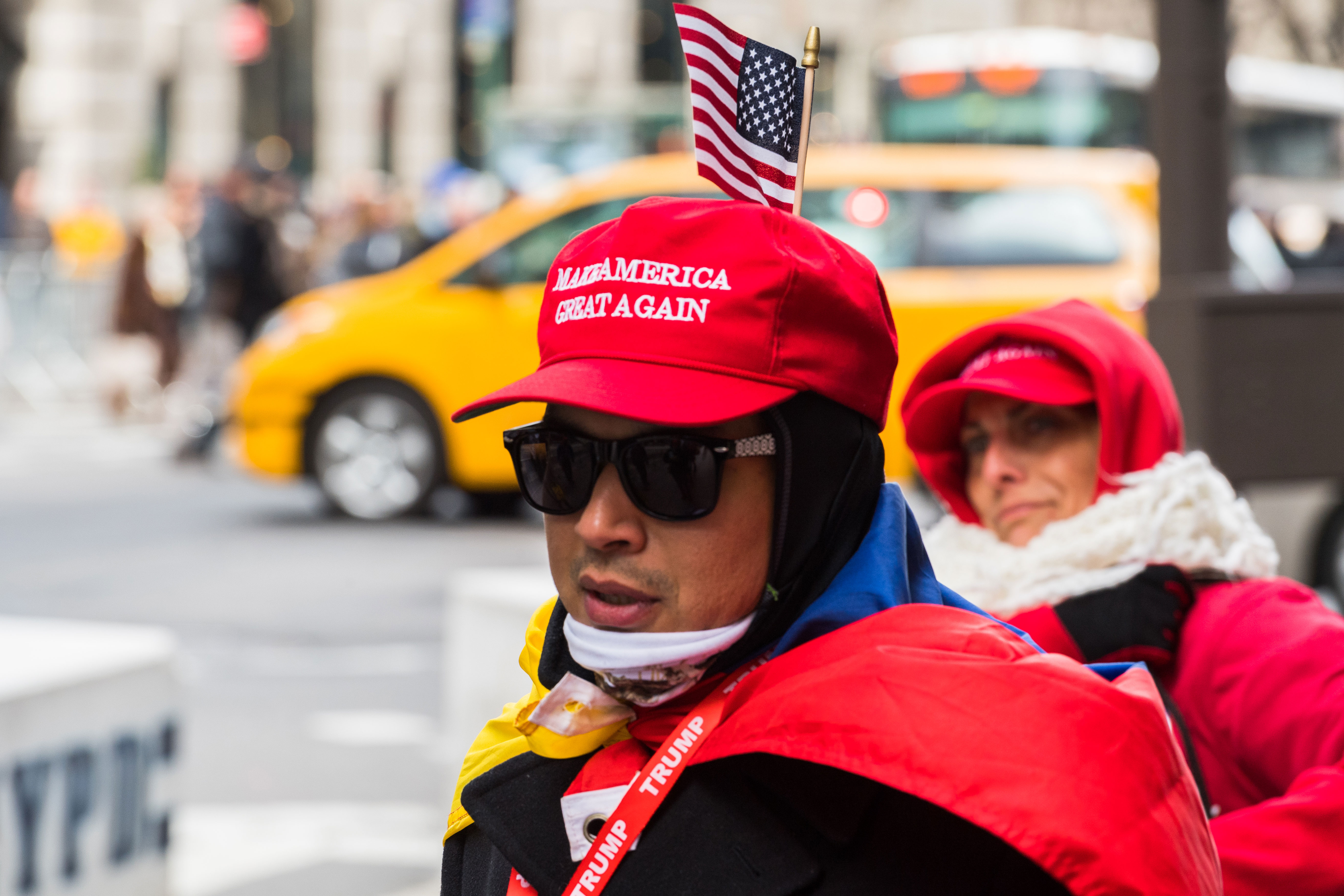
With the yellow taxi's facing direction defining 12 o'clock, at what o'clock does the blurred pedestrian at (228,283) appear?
The blurred pedestrian is roughly at 2 o'clock from the yellow taxi.

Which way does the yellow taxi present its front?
to the viewer's left

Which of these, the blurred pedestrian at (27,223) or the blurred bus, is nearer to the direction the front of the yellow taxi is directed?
the blurred pedestrian

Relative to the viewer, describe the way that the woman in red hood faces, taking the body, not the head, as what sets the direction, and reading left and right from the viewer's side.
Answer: facing the viewer and to the left of the viewer

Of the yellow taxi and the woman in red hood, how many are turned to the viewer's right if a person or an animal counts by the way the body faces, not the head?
0

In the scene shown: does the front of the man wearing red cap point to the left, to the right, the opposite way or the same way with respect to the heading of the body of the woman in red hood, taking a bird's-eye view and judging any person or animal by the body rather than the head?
the same way

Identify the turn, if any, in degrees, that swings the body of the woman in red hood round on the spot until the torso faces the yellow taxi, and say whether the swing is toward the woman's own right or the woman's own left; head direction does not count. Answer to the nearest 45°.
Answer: approximately 90° to the woman's own right

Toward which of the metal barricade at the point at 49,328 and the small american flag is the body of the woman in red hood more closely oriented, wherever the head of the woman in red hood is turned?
the small american flag

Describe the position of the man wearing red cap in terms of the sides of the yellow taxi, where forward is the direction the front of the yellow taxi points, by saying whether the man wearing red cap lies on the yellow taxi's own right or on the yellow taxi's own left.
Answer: on the yellow taxi's own left

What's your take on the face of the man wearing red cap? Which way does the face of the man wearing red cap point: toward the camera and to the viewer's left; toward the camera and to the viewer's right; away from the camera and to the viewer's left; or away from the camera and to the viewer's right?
toward the camera and to the viewer's left

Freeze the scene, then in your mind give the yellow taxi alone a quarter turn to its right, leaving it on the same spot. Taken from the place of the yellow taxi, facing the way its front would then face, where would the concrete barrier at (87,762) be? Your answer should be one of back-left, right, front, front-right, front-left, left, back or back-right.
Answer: back

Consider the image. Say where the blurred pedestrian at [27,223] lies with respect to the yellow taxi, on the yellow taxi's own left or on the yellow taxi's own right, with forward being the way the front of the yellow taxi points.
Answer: on the yellow taxi's own right

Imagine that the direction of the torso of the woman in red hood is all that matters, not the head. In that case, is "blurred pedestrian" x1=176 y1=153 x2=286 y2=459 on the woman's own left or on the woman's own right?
on the woman's own right

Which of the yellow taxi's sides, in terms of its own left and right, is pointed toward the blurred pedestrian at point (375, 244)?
right

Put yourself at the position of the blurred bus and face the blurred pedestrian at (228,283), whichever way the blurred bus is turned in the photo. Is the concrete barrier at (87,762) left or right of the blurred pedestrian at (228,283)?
left

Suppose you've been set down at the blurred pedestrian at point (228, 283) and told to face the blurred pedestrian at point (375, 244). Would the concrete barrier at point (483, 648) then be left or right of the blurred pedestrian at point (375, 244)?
right
